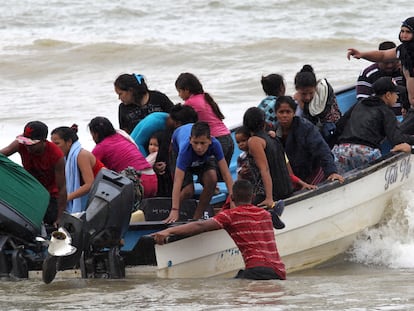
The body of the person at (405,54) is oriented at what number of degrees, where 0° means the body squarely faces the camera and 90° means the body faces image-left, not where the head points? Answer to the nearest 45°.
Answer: approximately 45°

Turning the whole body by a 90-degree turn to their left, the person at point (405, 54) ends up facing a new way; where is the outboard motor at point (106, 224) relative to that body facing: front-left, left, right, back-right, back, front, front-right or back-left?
right

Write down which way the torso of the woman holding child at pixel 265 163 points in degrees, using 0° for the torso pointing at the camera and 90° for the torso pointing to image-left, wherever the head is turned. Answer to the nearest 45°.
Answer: approximately 135°

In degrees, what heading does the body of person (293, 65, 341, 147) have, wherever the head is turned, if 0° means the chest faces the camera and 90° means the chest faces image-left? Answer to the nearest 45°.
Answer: approximately 45°

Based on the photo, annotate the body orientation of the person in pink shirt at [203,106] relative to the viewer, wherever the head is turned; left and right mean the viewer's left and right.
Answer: facing to the left of the viewer

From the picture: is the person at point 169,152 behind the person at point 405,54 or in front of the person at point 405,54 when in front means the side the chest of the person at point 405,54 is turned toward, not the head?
in front

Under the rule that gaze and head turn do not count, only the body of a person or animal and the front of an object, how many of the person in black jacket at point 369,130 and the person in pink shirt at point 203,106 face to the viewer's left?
1

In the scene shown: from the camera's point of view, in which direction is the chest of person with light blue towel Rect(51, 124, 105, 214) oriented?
to the viewer's left
